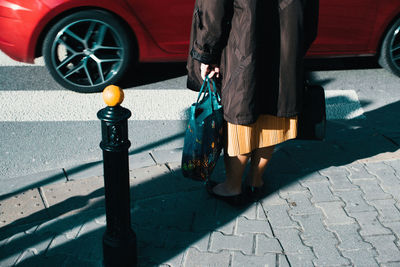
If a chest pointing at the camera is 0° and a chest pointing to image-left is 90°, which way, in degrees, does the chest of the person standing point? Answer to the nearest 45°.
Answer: approximately 135°

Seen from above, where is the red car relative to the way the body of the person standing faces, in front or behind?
in front

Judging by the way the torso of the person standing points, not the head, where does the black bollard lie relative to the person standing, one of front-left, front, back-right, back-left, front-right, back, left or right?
left
